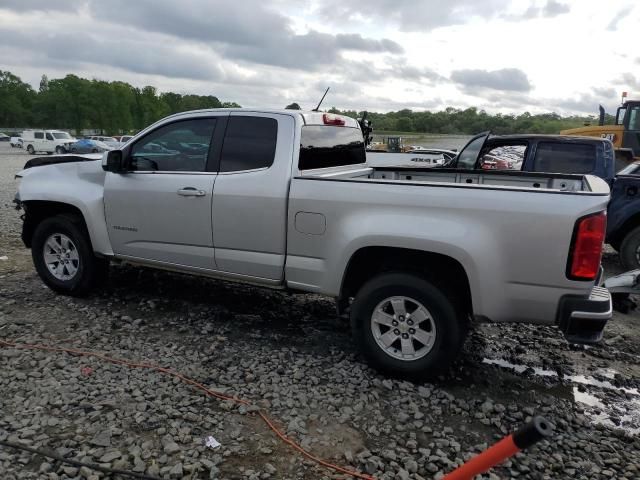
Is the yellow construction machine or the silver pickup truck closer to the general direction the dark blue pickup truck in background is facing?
the silver pickup truck

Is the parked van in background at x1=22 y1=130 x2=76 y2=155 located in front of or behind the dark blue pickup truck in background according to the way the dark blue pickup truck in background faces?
in front

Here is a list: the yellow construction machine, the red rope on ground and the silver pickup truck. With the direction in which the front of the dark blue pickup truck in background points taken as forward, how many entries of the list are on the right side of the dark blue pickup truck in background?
1

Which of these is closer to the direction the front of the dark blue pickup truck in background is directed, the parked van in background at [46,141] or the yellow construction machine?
the parked van in background

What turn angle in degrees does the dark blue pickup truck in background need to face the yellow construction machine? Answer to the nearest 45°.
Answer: approximately 90° to its right

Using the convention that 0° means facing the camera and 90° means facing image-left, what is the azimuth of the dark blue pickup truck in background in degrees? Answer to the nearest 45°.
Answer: approximately 90°

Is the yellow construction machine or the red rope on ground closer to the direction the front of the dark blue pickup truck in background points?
the red rope on ground

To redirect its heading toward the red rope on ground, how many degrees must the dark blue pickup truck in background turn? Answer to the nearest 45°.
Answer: approximately 45° to its left

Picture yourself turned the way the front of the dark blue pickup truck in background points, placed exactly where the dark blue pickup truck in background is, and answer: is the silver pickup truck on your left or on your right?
on your left
